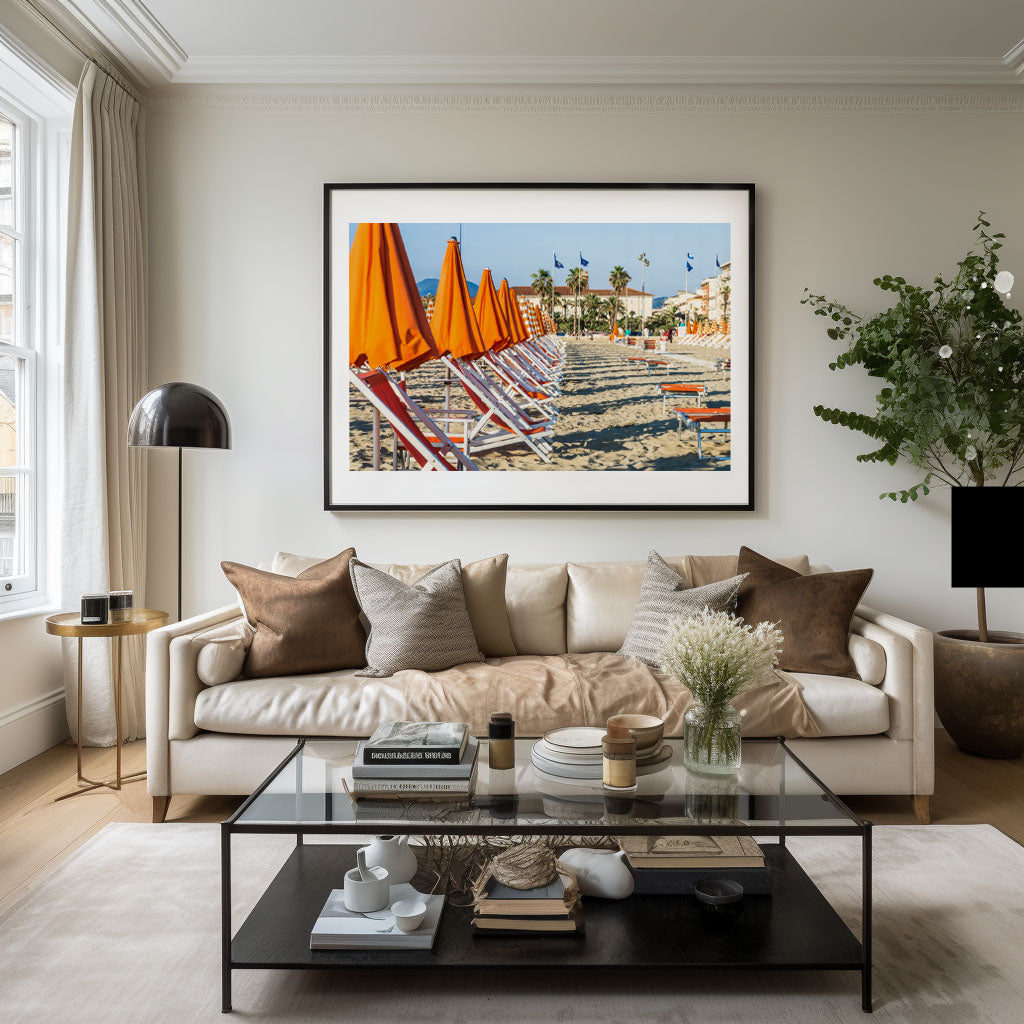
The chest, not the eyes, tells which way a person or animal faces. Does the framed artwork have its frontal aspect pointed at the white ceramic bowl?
yes

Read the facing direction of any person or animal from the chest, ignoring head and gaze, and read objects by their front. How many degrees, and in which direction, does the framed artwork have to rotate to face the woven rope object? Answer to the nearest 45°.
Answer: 0° — it already faces it

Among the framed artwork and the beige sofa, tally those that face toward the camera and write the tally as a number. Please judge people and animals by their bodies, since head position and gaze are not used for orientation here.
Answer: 2

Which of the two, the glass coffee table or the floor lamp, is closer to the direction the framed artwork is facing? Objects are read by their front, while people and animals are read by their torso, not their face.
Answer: the glass coffee table

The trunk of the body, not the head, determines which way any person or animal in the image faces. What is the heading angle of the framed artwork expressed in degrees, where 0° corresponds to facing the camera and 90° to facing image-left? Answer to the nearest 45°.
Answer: approximately 0°

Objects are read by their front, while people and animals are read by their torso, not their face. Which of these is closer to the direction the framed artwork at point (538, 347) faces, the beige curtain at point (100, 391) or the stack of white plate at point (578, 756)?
the stack of white plate

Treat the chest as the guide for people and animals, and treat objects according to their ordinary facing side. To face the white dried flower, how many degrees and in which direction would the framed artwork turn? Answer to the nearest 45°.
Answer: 0° — it already faces it

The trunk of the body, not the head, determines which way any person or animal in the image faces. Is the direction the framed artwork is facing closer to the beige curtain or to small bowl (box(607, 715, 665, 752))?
the small bowl
